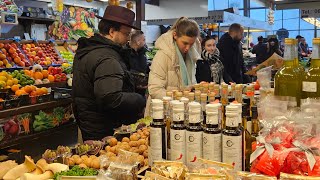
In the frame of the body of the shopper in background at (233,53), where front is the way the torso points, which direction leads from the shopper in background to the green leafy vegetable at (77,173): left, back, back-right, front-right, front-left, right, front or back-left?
right

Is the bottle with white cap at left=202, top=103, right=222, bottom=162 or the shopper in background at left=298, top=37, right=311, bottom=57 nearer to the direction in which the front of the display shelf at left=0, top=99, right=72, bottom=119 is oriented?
the bottle with white cap

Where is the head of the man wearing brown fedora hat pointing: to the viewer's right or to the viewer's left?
to the viewer's right

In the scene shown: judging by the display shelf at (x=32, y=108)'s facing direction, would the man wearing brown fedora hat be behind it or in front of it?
in front

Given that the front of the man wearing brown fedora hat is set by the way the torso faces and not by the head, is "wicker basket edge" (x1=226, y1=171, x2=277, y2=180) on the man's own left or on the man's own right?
on the man's own right

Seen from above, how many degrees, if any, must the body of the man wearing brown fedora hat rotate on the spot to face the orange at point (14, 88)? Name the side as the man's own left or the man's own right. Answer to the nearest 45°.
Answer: approximately 135° to the man's own left

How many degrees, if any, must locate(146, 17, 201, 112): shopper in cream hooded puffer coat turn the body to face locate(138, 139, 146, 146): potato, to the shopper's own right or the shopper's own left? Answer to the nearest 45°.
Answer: approximately 45° to the shopper's own right

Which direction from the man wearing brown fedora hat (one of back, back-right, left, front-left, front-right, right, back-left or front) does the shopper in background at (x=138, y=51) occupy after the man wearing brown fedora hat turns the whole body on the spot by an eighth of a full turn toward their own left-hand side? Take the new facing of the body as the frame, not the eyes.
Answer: front-left

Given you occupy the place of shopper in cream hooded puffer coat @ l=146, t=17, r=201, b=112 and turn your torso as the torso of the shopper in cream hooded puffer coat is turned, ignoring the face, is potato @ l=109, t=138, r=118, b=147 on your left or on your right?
on your right

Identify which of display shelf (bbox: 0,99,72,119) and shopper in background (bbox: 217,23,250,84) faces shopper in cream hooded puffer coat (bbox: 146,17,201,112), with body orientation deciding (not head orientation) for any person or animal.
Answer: the display shelf

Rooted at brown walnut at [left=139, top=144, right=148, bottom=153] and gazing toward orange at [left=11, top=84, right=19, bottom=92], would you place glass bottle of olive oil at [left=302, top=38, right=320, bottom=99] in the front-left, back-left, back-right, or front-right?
back-right

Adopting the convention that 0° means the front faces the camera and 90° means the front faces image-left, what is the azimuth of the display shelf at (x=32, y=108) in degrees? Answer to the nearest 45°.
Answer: approximately 315°

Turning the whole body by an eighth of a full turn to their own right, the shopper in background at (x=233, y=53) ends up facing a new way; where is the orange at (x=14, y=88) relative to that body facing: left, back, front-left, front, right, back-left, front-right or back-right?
right
